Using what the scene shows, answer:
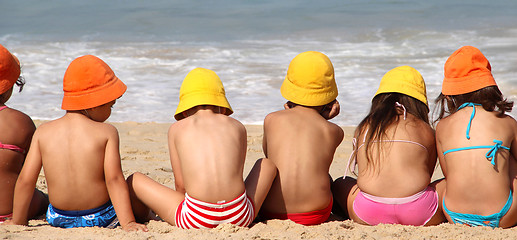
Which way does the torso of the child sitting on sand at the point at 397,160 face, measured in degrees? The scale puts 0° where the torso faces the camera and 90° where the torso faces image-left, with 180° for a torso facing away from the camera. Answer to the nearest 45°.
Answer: approximately 180°

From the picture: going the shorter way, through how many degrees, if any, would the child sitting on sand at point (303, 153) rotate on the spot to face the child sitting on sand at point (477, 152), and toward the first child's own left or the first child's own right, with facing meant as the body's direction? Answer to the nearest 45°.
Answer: approximately 90° to the first child's own right

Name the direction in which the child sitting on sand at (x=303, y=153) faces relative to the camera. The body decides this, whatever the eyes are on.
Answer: away from the camera

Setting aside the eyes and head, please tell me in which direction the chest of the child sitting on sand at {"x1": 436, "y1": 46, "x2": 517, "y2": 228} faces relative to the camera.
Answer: away from the camera

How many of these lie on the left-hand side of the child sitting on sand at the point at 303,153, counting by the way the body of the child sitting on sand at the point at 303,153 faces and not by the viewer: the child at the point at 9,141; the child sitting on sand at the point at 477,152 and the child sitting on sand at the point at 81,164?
2

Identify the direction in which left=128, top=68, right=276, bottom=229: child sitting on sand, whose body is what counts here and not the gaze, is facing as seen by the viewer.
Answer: away from the camera

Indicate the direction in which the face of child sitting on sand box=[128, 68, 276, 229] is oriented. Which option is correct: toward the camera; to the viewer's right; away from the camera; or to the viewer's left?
away from the camera

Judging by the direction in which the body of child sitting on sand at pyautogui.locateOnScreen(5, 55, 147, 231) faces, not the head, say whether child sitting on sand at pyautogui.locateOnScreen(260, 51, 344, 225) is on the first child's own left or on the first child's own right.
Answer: on the first child's own right

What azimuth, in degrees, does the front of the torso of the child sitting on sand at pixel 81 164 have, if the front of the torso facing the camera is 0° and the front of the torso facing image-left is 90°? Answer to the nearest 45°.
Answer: approximately 180°

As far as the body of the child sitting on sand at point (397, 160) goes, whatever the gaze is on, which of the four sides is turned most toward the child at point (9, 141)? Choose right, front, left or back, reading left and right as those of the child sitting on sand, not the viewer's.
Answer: left

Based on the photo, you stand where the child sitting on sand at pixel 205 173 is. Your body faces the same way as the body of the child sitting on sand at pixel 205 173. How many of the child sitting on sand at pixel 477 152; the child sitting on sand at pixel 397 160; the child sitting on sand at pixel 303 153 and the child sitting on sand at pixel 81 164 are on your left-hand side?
1

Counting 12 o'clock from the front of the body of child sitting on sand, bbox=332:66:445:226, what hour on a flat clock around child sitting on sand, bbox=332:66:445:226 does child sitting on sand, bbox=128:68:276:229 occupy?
child sitting on sand, bbox=128:68:276:229 is roughly at 8 o'clock from child sitting on sand, bbox=332:66:445:226.

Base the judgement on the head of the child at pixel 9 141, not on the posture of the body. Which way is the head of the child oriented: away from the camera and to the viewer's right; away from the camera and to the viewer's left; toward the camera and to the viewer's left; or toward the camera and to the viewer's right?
away from the camera and to the viewer's right
